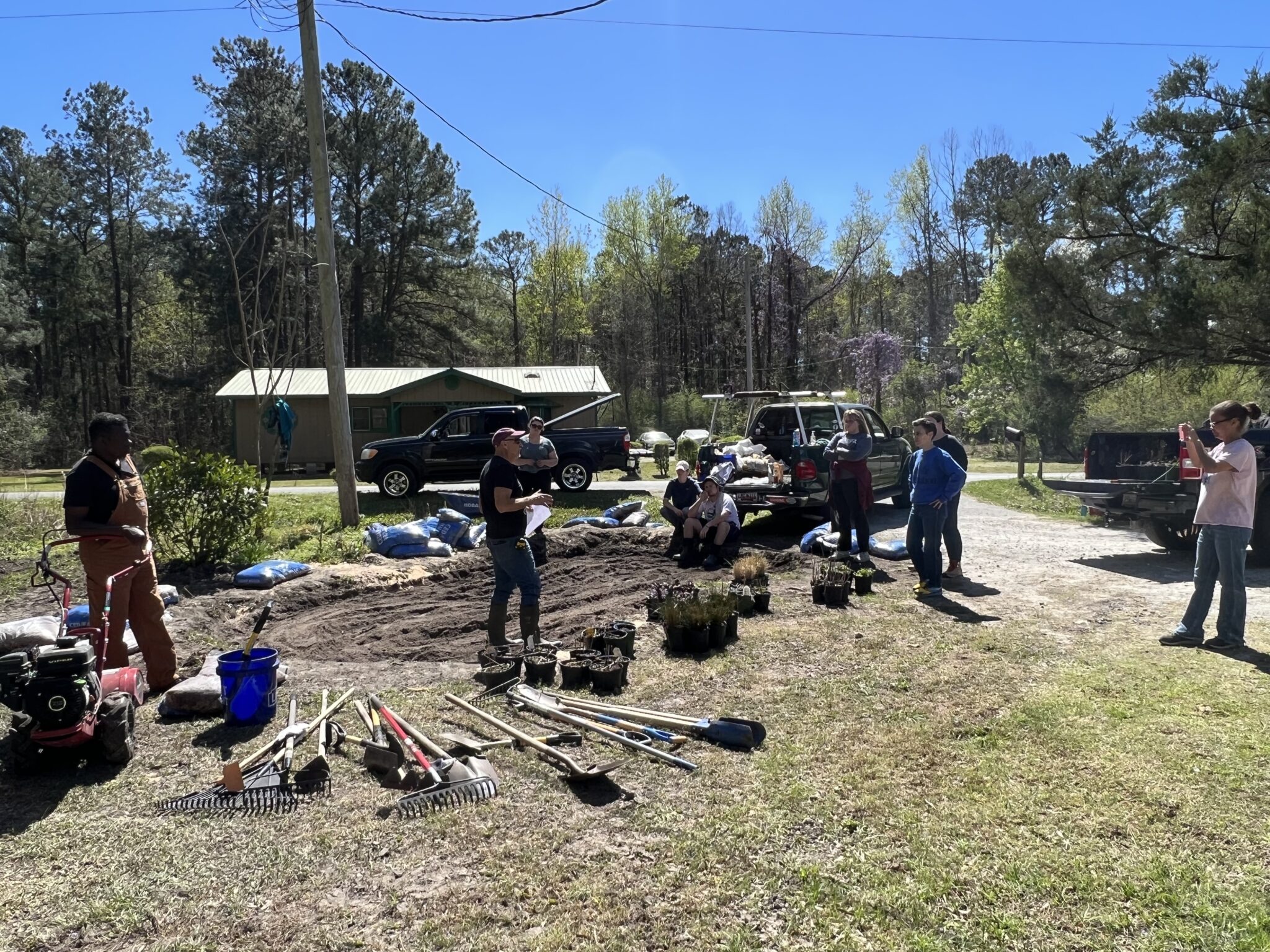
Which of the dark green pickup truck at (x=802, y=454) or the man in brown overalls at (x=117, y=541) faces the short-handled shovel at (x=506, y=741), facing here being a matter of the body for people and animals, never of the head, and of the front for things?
the man in brown overalls

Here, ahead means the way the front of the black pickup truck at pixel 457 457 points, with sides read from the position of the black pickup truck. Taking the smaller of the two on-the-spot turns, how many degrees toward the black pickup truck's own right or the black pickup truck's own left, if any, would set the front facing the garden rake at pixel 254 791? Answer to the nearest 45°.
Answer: approximately 90° to the black pickup truck's own left

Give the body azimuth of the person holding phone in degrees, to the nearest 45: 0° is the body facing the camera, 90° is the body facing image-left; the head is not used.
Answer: approximately 90°

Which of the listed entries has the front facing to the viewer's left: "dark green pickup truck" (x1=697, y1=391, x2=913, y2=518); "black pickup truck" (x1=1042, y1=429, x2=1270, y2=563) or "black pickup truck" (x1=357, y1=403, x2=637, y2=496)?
"black pickup truck" (x1=357, y1=403, x2=637, y2=496)

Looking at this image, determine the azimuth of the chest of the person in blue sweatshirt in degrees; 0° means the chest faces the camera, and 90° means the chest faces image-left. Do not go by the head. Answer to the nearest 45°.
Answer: approximately 45°

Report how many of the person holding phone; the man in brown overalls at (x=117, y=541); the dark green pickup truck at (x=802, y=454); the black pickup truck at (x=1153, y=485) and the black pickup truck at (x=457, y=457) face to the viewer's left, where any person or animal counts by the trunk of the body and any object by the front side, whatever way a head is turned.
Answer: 2

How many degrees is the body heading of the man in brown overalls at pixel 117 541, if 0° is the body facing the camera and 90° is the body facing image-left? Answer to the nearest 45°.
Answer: approximately 315°

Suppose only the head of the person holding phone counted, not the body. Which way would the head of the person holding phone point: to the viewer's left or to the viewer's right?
to the viewer's left

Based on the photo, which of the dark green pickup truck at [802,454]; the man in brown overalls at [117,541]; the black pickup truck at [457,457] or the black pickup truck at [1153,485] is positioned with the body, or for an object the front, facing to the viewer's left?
the black pickup truck at [457,457]

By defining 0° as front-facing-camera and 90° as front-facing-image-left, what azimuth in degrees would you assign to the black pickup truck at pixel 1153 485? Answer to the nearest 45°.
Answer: approximately 225°

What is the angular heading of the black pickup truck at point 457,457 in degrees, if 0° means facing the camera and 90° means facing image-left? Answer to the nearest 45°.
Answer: approximately 90°

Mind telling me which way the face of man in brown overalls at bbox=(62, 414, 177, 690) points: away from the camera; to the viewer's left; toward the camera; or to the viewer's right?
to the viewer's right

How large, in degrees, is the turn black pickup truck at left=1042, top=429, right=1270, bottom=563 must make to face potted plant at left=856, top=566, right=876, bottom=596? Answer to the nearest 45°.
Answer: approximately 180°

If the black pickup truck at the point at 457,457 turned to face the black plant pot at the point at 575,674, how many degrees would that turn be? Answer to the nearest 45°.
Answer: approximately 90° to its left
